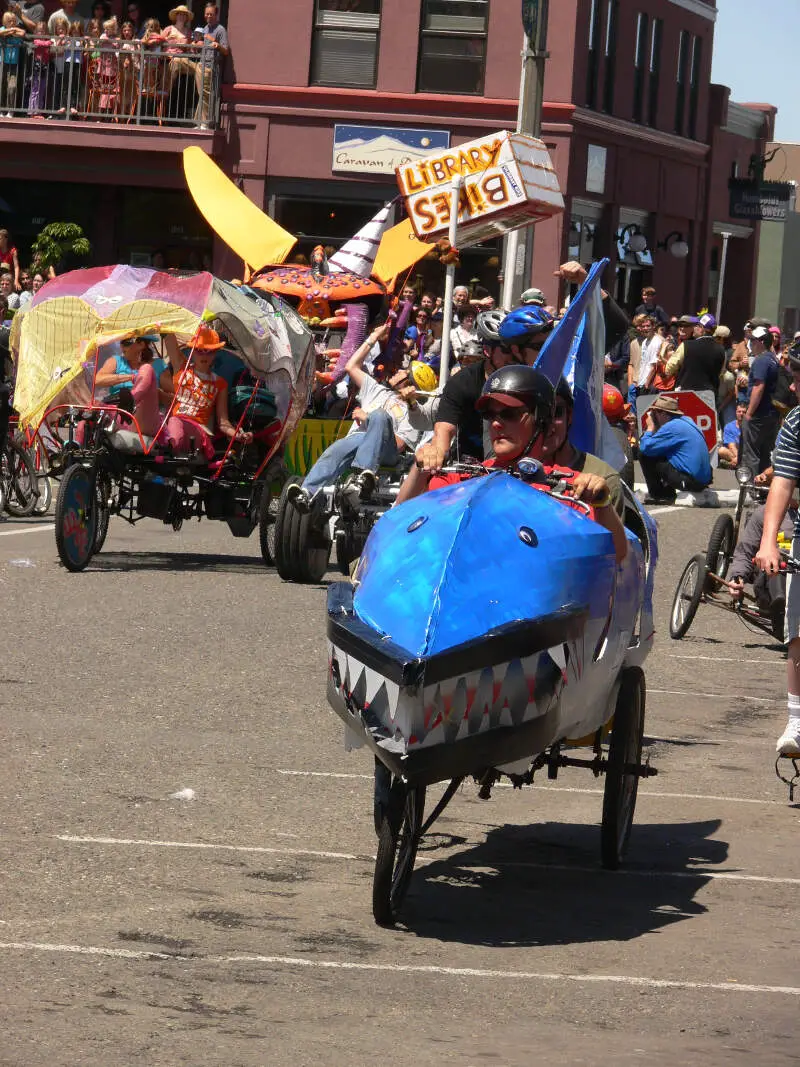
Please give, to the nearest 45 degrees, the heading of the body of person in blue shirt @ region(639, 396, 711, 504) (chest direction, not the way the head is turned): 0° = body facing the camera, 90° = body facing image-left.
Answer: approximately 90°

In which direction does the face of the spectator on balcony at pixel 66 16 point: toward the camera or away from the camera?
toward the camera

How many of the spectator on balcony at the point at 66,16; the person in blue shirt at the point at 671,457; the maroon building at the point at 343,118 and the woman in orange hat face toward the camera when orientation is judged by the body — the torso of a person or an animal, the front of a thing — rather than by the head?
3

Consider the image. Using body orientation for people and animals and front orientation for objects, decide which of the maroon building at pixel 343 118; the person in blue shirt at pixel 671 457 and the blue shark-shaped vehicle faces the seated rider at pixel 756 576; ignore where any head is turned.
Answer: the maroon building

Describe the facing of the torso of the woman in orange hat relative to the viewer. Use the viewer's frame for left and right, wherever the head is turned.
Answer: facing the viewer

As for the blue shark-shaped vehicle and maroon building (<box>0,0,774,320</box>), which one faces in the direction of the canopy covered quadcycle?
the maroon building

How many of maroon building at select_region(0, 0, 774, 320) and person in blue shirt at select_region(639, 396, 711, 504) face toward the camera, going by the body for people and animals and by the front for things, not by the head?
1

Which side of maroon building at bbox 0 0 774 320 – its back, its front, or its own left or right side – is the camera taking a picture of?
front

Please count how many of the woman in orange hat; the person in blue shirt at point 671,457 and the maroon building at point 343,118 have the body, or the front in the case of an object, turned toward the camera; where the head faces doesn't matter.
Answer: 2

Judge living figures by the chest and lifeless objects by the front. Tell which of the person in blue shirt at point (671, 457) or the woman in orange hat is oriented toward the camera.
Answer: the woman in orange hat

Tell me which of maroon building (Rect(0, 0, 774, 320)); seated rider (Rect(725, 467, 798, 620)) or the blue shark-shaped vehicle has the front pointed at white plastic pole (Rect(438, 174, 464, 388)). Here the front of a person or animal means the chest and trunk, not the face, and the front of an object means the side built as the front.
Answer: the maroon building

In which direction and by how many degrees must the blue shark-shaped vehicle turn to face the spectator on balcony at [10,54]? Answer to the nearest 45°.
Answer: approximately 135° to its right

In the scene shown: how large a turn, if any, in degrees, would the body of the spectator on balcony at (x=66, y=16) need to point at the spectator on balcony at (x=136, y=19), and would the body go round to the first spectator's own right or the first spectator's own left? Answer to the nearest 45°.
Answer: approximately 135° to the first spectator's own left

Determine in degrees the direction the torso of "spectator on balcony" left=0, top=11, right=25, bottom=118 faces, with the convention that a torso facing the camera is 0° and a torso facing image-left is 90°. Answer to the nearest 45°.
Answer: approximately 315°

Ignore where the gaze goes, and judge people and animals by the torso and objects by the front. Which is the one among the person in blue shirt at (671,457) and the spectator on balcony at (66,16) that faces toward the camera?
the spectator on balcony
